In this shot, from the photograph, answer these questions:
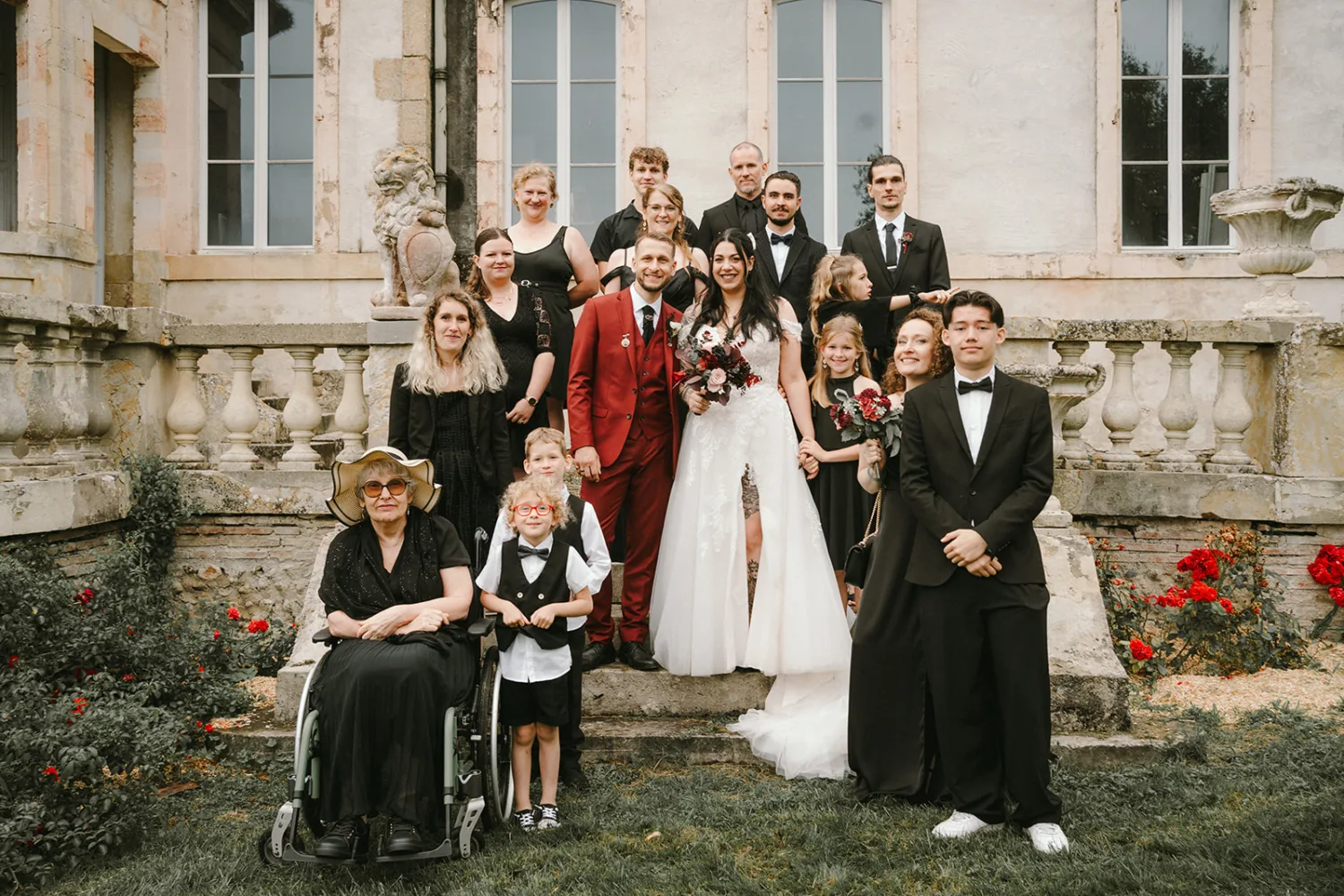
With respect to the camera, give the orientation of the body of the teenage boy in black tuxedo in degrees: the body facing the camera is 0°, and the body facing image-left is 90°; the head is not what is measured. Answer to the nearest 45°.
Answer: approximately 0°

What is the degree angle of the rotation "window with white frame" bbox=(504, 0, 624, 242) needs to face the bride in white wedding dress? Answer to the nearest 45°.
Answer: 0° — it already faces them

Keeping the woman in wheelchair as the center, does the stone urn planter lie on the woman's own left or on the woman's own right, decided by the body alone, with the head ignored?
on the woman's own left

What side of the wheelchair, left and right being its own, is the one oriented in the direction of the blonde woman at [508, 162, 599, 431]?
back

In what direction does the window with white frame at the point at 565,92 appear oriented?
toward the camera

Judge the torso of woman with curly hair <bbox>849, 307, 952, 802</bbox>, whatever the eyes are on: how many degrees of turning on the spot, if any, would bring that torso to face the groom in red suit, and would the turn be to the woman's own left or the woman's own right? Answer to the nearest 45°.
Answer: approximately 90° to the woman's own right

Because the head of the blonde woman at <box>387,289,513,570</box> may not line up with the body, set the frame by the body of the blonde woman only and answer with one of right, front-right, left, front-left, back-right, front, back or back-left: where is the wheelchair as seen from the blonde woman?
front

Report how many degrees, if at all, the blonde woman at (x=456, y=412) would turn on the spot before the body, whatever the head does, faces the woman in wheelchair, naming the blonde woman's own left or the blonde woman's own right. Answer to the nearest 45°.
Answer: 0° — they already face them

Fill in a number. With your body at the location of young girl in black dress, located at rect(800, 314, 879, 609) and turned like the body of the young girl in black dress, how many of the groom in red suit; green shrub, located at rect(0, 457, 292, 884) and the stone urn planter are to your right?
2

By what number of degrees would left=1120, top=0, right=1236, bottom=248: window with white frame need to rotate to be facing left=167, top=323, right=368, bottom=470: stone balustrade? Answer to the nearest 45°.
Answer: approximately 45° to its right

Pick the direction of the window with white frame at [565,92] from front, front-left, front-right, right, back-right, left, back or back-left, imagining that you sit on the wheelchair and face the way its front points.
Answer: back

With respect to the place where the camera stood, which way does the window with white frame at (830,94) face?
facing the viewer

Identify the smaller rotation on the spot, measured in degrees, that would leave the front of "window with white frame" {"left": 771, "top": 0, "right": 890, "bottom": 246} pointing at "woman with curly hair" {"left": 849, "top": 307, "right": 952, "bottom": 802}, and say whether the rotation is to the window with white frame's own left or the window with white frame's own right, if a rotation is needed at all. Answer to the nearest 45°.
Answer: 0° — it already faces them

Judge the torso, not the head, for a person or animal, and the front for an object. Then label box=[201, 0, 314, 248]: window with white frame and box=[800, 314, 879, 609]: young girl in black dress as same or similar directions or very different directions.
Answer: same or similar directions

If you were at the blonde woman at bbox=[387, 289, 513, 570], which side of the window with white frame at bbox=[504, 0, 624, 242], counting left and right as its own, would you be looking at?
front

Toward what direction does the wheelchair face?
toward the camera
